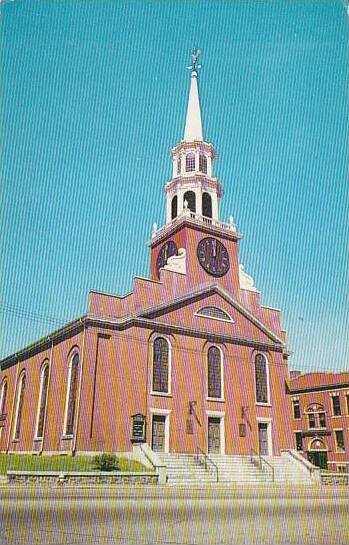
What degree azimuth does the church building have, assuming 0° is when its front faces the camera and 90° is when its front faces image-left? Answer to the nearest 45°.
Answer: approximately 315°

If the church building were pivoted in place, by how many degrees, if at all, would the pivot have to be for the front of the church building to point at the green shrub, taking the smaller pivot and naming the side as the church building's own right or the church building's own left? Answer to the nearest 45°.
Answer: approximately 90° to the church building's own right
